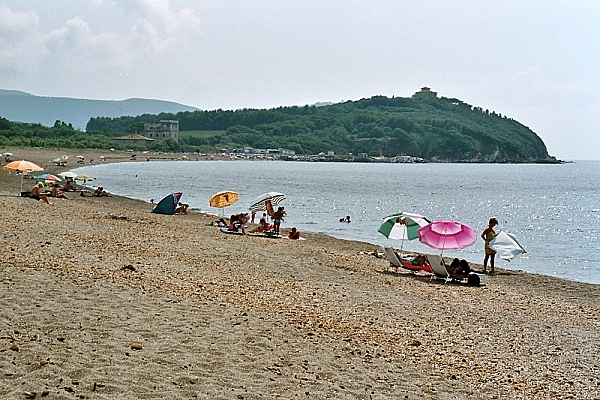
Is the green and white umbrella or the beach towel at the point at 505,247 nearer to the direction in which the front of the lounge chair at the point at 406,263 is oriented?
the beach towel

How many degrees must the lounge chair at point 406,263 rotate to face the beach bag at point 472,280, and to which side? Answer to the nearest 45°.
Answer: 0° — it already faces it

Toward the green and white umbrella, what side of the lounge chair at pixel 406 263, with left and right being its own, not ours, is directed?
left

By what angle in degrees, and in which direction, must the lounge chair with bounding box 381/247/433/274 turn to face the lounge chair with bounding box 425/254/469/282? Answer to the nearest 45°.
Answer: approximately 45° to its right

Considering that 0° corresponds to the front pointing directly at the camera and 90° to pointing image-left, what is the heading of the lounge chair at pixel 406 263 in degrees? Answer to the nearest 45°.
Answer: approximately 270°

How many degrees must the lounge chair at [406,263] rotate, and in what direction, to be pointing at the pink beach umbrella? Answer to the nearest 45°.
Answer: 0° — it already faces it

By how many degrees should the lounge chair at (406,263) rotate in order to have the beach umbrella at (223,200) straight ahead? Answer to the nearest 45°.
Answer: approximately 135° to its left

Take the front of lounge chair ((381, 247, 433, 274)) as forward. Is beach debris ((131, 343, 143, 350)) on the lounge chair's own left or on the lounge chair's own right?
on the lounge chair's own right
